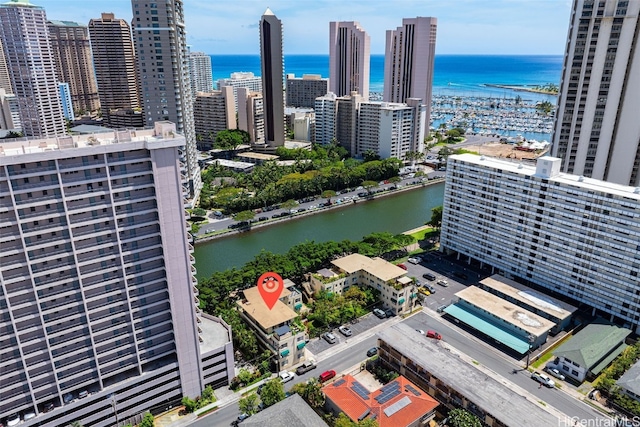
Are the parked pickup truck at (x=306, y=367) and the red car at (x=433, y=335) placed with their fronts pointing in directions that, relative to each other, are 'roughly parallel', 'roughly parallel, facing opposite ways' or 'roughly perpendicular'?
roughly perpendicular

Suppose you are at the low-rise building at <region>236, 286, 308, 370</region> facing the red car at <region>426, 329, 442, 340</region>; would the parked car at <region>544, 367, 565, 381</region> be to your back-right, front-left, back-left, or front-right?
front-right

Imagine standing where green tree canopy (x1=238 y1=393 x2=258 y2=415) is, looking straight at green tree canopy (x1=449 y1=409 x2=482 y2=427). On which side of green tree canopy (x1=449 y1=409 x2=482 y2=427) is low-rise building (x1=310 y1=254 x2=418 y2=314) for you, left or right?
left

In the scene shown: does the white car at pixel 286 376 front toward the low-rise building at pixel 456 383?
no

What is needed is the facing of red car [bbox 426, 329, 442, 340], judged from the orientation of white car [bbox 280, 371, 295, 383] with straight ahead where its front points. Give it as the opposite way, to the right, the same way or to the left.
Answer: to the left

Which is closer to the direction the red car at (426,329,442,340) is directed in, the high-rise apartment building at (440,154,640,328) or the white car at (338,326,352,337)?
the high-rise apartment building

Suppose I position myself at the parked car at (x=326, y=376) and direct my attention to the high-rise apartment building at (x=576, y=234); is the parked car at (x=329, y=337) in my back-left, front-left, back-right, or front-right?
front-left

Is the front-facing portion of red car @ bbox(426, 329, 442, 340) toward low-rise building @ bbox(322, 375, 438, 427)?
no

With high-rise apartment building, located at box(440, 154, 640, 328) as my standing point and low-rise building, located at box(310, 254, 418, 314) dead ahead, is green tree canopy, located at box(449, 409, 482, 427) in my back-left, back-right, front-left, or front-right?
front-left
